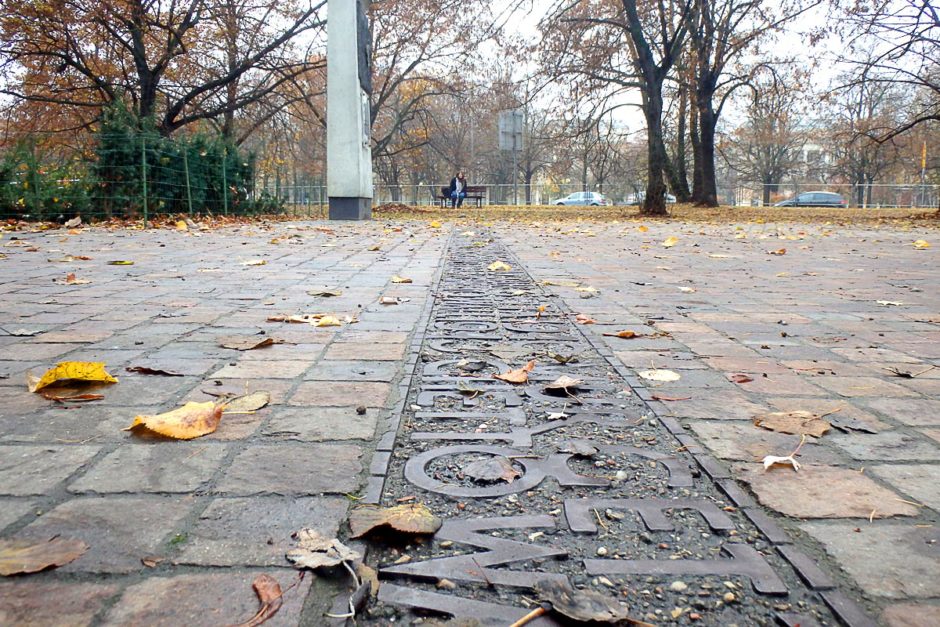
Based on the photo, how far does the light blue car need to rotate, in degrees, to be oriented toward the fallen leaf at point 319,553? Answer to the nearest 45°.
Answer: approximately 90° to its left

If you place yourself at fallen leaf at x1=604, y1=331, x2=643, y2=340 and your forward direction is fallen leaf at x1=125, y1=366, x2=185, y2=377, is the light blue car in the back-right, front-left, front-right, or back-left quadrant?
back-right

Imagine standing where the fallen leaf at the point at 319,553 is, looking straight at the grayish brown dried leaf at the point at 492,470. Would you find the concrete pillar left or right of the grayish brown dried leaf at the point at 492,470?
left

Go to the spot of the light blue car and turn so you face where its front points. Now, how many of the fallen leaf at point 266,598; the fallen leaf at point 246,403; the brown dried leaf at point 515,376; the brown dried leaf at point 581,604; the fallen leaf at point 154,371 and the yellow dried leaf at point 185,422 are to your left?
6

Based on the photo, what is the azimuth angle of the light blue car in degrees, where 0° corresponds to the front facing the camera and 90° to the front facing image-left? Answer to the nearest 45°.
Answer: approximately 90°

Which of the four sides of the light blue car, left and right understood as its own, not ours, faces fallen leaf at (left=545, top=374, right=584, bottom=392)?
left

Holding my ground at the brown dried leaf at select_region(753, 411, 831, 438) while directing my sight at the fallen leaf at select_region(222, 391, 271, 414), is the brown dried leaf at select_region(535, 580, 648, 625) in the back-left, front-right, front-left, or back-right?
front-left
